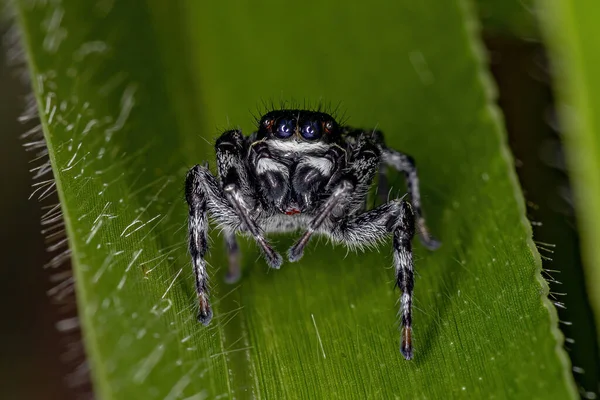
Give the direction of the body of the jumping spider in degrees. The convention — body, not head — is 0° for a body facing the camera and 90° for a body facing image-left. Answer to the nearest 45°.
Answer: approximately 0°

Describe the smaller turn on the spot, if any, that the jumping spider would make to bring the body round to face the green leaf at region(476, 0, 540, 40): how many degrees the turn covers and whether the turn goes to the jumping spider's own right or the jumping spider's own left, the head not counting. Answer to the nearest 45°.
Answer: approximately 135° to the jumping spider's own left
